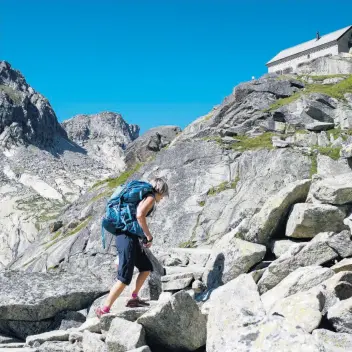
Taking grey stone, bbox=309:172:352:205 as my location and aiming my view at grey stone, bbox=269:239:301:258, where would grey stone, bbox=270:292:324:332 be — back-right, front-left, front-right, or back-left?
front-left

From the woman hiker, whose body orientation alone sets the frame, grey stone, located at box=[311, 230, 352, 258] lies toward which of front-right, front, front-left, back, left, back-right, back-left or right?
front

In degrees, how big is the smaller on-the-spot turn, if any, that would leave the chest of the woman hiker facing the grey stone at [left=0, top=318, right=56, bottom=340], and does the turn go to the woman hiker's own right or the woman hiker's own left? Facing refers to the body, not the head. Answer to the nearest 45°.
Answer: approximately 135° to the woman hiker's own left

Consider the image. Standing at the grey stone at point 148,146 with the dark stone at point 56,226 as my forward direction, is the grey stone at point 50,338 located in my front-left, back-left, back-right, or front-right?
front-left

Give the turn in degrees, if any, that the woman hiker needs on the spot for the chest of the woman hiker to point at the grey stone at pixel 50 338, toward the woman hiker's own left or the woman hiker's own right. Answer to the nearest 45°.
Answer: approximately 180°

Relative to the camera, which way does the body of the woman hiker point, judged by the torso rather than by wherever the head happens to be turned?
to the viewer's right

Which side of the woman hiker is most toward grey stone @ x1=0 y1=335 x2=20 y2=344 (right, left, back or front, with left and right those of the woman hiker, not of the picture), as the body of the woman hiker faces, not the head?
back

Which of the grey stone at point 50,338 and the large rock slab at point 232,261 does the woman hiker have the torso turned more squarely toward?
the large rock slab

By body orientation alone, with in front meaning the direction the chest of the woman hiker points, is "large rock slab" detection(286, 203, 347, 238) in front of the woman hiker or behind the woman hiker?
in front
